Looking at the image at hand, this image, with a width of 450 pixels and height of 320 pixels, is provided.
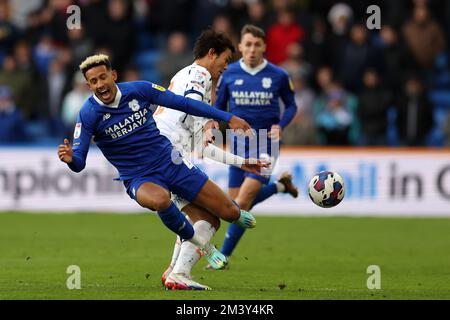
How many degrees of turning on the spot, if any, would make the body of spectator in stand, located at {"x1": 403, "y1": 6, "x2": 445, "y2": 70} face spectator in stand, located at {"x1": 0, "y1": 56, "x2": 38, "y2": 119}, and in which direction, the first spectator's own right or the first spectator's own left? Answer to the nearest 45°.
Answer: approximately 90° to the first spectator's own right

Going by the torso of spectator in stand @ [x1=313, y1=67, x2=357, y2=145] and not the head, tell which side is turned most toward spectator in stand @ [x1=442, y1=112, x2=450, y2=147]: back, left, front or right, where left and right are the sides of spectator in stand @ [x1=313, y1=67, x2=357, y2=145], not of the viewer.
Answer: left

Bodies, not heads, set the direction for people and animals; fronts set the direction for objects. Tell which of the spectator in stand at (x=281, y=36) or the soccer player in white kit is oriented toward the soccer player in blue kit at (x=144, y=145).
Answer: the spectator in stand

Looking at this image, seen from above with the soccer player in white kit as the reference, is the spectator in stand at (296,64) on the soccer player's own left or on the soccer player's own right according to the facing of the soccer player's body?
on the soccer player's own left
